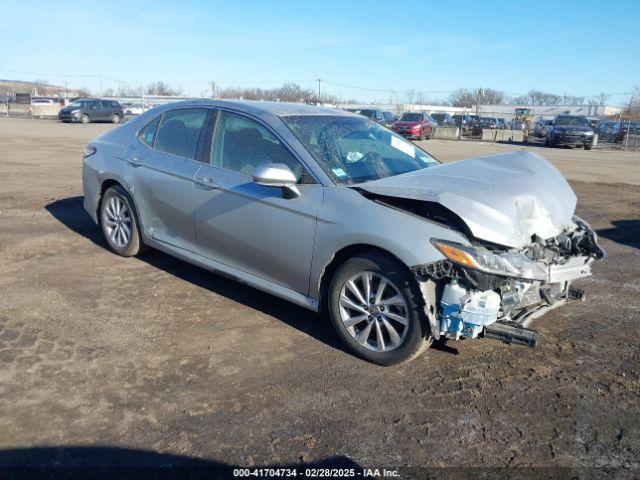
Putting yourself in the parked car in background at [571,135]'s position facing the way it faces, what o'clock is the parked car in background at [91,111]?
the parked car in background at [91,111] is roughly at 3 o'clock from the parked car in background at [571,135].

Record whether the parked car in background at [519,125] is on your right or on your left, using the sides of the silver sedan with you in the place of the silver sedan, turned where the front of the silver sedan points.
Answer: on your left

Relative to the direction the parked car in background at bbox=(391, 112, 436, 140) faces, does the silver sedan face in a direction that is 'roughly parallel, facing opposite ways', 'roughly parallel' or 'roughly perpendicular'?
roughly perpendicular

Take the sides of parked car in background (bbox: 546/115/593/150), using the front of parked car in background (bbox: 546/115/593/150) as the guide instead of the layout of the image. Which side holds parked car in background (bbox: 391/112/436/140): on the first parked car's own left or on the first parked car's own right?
on the first parked car's own right

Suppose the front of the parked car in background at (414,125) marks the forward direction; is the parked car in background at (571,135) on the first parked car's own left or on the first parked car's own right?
on the first parked car's own left

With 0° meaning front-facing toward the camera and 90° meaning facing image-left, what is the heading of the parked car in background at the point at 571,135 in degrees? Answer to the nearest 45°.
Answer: approximately 0°

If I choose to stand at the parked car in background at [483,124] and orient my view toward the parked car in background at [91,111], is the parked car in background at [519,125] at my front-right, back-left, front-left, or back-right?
back-left
